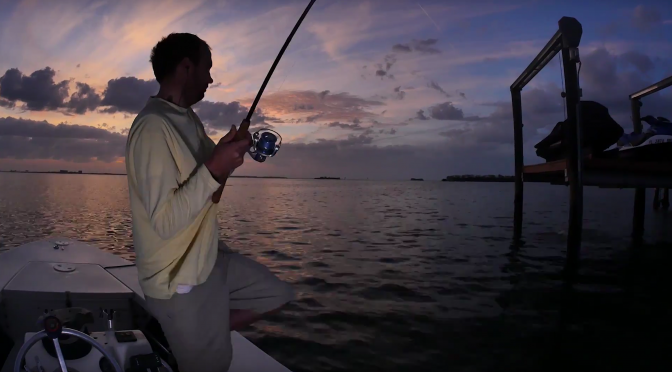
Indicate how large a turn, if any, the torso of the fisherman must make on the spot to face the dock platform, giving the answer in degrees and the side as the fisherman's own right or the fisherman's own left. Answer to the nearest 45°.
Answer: approximately 45° to the fisherman's own left

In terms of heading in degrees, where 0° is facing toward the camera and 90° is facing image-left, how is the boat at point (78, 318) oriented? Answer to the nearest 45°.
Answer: approximately 180°

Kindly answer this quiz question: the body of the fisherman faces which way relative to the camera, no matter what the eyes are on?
to the viewer's right

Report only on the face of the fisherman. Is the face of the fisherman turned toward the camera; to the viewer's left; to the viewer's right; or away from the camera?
to the viewer's right

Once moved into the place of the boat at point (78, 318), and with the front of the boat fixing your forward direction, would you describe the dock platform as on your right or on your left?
on your right
